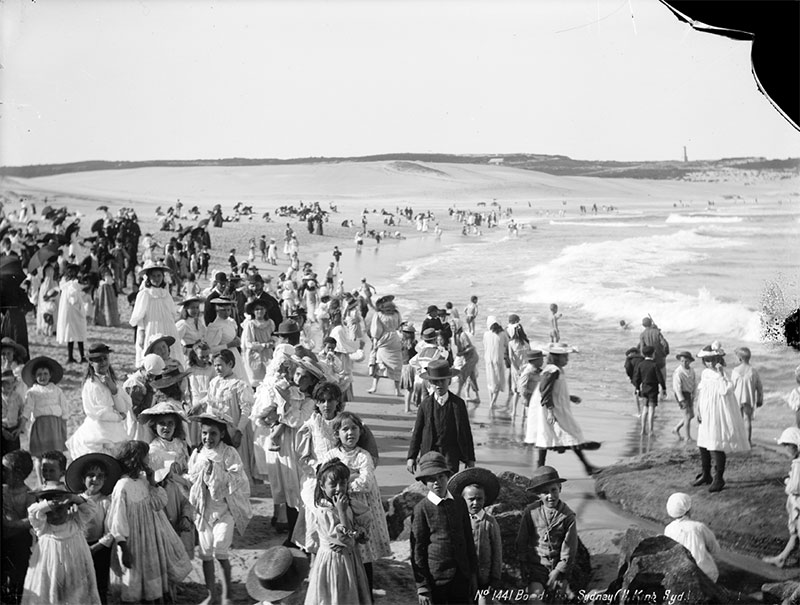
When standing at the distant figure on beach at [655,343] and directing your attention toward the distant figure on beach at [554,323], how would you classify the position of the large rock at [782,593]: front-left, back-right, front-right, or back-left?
back-left

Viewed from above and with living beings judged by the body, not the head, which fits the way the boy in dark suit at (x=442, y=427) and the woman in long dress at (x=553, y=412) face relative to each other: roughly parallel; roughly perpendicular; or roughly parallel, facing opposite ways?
roughly perpendicular

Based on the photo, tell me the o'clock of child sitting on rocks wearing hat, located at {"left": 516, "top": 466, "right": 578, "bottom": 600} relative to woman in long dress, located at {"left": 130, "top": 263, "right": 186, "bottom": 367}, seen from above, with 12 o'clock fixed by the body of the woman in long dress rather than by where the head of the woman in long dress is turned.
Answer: The child sitting on rocks wearing hat is roughly at 11 o'clock from the woman in long dress.

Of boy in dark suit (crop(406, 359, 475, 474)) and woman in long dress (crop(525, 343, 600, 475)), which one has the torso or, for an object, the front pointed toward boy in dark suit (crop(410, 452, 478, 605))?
boy in dark suit (crop(406, 359, 475, 474))

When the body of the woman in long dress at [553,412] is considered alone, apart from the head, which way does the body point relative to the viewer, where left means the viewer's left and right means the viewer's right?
facing to the right of the viewer

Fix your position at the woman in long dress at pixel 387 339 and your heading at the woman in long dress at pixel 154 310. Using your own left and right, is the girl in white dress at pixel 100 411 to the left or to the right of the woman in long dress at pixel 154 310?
left

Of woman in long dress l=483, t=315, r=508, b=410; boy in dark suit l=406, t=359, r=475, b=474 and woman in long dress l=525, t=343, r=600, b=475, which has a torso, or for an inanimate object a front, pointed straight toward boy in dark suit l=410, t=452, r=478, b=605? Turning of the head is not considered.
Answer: boy in dark suit l=406, t=359, r=475, b=474

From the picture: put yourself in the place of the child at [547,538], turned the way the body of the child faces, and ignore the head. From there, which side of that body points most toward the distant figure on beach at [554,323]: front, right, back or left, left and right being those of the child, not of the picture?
back

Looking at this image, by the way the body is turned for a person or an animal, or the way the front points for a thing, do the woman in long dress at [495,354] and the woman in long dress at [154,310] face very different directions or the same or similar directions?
very different directions

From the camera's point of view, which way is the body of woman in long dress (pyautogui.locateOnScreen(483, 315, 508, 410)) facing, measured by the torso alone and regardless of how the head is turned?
away from the camera
